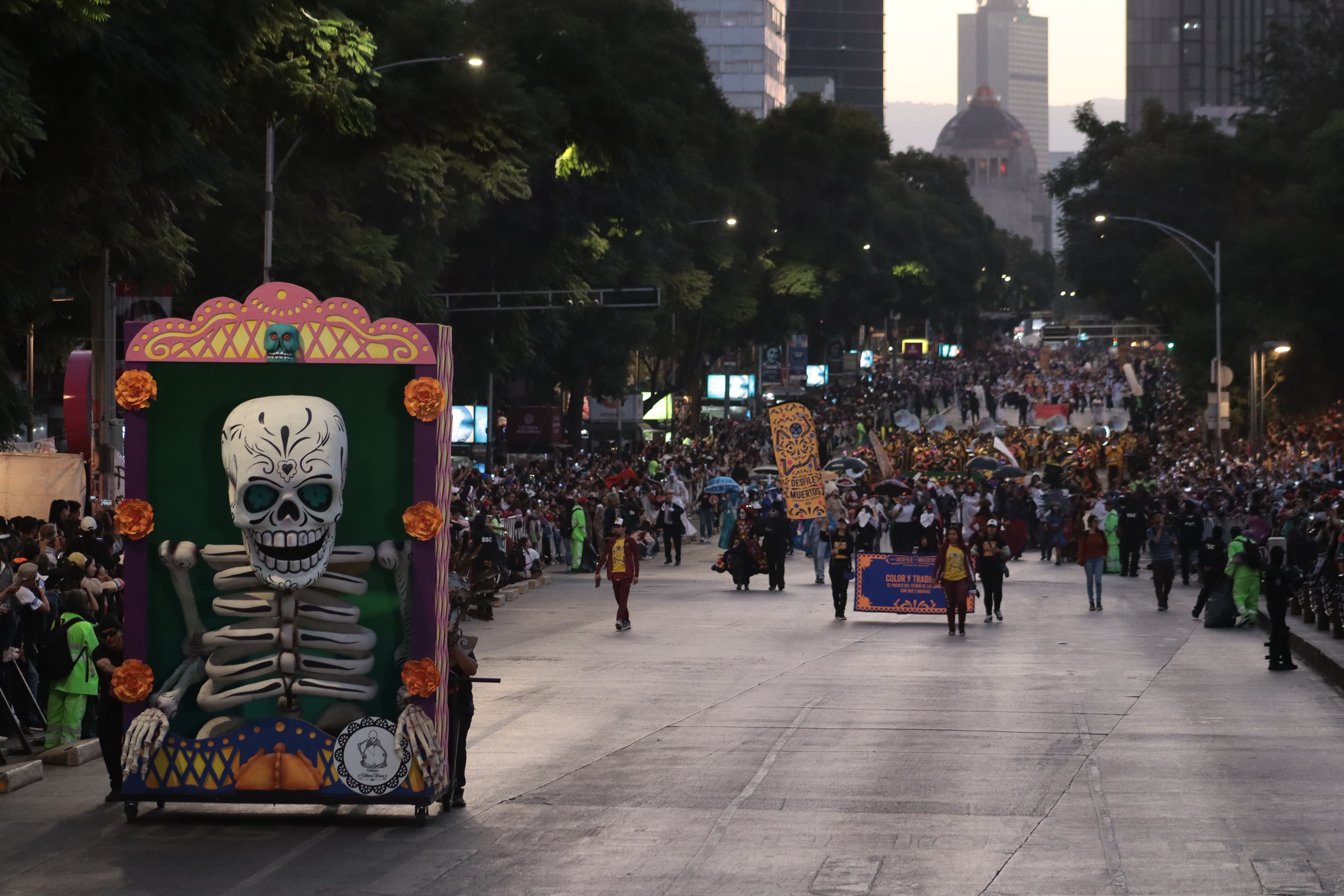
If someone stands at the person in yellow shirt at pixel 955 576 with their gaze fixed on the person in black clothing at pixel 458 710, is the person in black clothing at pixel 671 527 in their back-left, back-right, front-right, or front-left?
back-right

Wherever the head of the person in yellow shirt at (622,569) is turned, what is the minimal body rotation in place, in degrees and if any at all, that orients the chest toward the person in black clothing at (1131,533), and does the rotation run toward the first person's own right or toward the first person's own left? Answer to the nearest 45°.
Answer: approximately 135° to the first person's own left

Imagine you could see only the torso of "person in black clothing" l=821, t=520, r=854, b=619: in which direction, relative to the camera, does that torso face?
toward the camera

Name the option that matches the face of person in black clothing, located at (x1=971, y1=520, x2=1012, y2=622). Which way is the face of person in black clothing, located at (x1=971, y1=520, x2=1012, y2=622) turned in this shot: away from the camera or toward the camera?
toward the camera

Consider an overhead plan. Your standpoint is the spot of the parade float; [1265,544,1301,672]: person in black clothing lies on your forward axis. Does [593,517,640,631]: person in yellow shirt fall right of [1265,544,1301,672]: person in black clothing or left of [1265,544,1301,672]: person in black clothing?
left

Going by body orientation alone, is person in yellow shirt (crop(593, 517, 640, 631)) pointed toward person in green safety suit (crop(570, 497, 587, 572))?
no

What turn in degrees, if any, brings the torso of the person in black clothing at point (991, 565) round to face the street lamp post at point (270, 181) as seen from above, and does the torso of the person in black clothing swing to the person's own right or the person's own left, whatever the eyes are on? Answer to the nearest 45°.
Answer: approximately 90° to the person's own right

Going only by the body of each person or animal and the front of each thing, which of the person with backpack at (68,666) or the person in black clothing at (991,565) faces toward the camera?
the person in black clothing

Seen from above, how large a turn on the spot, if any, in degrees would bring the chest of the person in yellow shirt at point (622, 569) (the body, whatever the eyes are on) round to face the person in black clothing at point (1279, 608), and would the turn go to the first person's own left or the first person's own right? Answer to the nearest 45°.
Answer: approximately 45° to the first person's own left

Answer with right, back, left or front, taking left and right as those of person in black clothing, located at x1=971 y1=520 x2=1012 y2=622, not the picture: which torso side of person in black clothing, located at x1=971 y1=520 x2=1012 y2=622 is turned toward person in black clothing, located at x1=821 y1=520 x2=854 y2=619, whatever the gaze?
right

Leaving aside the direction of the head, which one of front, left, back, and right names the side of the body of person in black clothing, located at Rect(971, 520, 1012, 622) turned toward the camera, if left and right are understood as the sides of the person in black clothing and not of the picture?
front

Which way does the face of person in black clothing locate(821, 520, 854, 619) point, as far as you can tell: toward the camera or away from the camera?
toward the camera

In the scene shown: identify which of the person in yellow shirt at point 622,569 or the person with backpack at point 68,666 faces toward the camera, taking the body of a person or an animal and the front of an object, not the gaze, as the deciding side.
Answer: the person in yellow shirt

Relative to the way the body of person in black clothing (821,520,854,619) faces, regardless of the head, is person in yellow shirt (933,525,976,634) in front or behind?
in front
